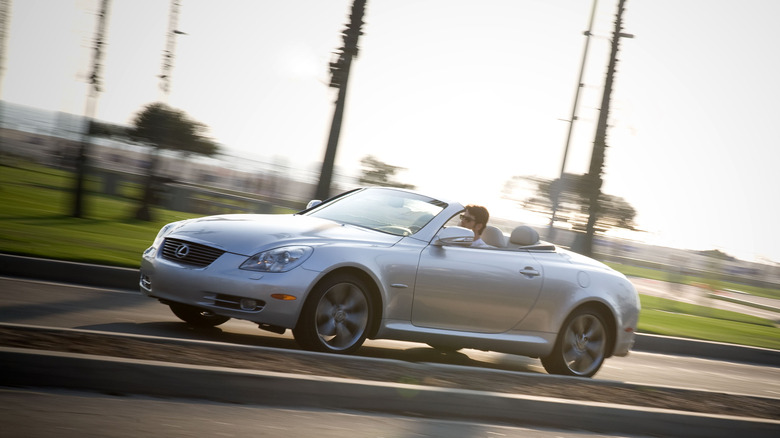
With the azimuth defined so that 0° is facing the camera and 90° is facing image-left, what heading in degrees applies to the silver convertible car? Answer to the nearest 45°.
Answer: approximately 45°

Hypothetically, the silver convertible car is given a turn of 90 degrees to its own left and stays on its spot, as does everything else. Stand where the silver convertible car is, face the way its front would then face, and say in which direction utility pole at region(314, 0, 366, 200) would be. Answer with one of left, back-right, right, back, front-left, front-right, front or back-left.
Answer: back-left

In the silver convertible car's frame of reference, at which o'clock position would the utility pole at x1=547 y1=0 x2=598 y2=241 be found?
The utility pole is roughly at 5 o'clock from the silver convertible car.

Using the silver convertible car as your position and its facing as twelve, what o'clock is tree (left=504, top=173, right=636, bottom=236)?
The tree is roughly at 5 o'clock from the silver convertible car.

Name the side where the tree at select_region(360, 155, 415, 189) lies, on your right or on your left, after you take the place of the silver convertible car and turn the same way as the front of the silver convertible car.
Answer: on your right

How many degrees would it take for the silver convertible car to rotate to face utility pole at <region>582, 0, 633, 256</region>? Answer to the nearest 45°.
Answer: approximately 135° to its right
